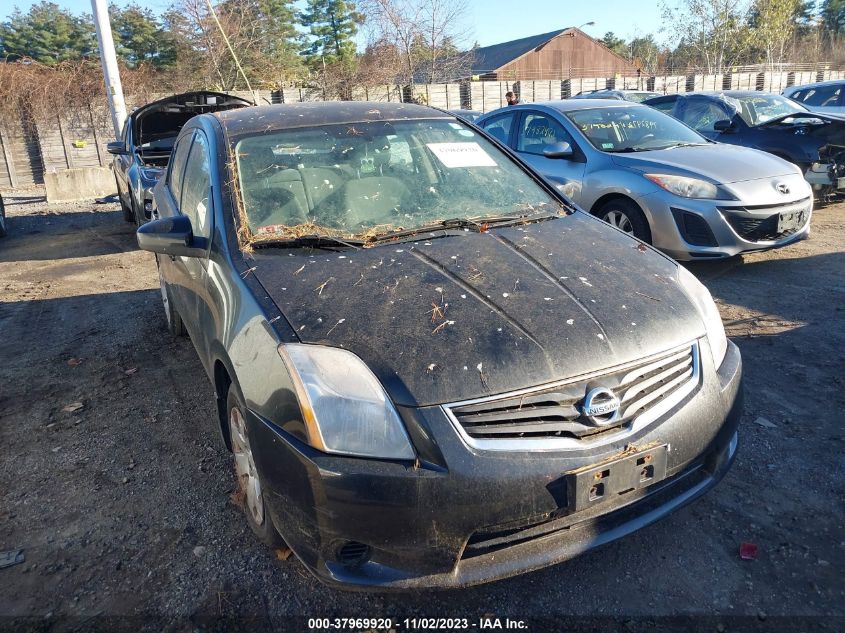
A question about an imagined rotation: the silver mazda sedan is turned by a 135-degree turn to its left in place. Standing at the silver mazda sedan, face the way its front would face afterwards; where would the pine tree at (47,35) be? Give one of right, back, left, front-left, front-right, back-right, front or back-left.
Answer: front-left

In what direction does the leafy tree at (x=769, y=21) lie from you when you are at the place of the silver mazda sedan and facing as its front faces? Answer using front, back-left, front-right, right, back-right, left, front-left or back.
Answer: back-left

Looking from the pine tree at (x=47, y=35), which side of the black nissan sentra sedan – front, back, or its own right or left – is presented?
back

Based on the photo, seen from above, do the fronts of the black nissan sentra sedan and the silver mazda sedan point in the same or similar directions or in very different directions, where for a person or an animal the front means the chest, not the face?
same or similar directions

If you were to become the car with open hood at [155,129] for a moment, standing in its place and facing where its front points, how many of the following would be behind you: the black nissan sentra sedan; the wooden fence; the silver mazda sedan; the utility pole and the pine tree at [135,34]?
3

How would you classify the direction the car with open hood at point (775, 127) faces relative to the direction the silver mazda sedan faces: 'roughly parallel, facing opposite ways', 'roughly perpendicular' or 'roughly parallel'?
roughly parallel

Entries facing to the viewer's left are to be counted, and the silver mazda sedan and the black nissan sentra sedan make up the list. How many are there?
0

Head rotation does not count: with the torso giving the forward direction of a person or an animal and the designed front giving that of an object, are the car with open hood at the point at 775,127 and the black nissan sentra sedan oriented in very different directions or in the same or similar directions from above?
same or similar directions

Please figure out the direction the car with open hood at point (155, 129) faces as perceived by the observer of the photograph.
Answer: facing the viewer

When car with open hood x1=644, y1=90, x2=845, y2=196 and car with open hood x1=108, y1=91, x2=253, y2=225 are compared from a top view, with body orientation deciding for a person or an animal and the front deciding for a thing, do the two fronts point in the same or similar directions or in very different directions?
same or similar directions

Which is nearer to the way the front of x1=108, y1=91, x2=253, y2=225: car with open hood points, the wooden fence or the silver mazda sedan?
the silver mazda sedan

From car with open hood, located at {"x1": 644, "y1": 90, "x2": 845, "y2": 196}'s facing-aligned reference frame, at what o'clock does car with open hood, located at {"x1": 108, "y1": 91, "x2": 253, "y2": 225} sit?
car with open hood, located at {"x1": 108, "y1": 91, "x2": 253, "y2": 225} is roughly at 4 o'clock from car with open hood, located at {"x1": 644, "y1": 90, "x2": 845, "y2": 196}.

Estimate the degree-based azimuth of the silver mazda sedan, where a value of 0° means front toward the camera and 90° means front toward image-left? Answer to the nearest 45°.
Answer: approximately 315°

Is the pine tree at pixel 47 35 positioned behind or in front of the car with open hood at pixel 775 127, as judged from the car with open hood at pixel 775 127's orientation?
behind

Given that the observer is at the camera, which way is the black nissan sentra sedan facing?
facing the viewer and to the right of the viewer
